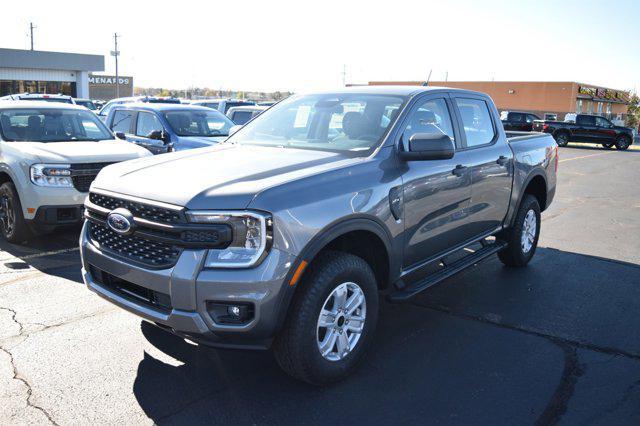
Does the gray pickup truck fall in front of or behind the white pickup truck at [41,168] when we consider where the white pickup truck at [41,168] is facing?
in front

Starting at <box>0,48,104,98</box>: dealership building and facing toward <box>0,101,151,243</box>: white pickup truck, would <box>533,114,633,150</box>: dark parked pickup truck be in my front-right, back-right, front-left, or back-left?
front-left

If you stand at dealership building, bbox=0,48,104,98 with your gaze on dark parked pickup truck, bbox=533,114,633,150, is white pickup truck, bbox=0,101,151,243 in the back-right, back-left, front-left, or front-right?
front-right

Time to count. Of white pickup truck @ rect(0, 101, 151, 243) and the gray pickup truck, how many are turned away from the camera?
0

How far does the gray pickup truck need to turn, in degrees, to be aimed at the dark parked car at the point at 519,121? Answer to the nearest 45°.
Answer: approximately 135° to its right

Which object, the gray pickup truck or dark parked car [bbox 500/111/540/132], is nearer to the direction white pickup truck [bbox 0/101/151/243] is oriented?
the gray pickup truck

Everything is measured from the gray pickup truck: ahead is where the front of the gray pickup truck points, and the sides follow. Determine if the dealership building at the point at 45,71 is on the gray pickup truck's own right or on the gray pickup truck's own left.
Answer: on the gray pickup truck's own right

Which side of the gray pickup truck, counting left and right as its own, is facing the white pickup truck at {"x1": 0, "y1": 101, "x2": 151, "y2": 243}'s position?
right

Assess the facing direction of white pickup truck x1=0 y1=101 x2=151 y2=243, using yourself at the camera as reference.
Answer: facing the viewer and to the right of the viewer

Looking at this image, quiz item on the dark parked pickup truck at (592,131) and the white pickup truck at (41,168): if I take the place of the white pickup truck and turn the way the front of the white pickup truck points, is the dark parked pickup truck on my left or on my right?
on my left

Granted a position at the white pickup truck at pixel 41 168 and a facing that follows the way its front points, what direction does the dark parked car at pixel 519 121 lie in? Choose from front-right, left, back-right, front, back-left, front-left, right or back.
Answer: left

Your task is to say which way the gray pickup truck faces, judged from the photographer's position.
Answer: facing the viewer and to the left of the viewer

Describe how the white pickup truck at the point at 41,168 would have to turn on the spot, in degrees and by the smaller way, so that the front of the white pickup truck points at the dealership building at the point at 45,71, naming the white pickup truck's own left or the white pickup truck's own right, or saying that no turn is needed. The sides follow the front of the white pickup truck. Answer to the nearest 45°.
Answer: approximately 135° to the white pickup truck's own left

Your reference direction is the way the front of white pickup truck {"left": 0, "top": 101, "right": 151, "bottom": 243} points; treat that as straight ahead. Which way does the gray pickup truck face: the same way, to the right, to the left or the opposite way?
to the right
